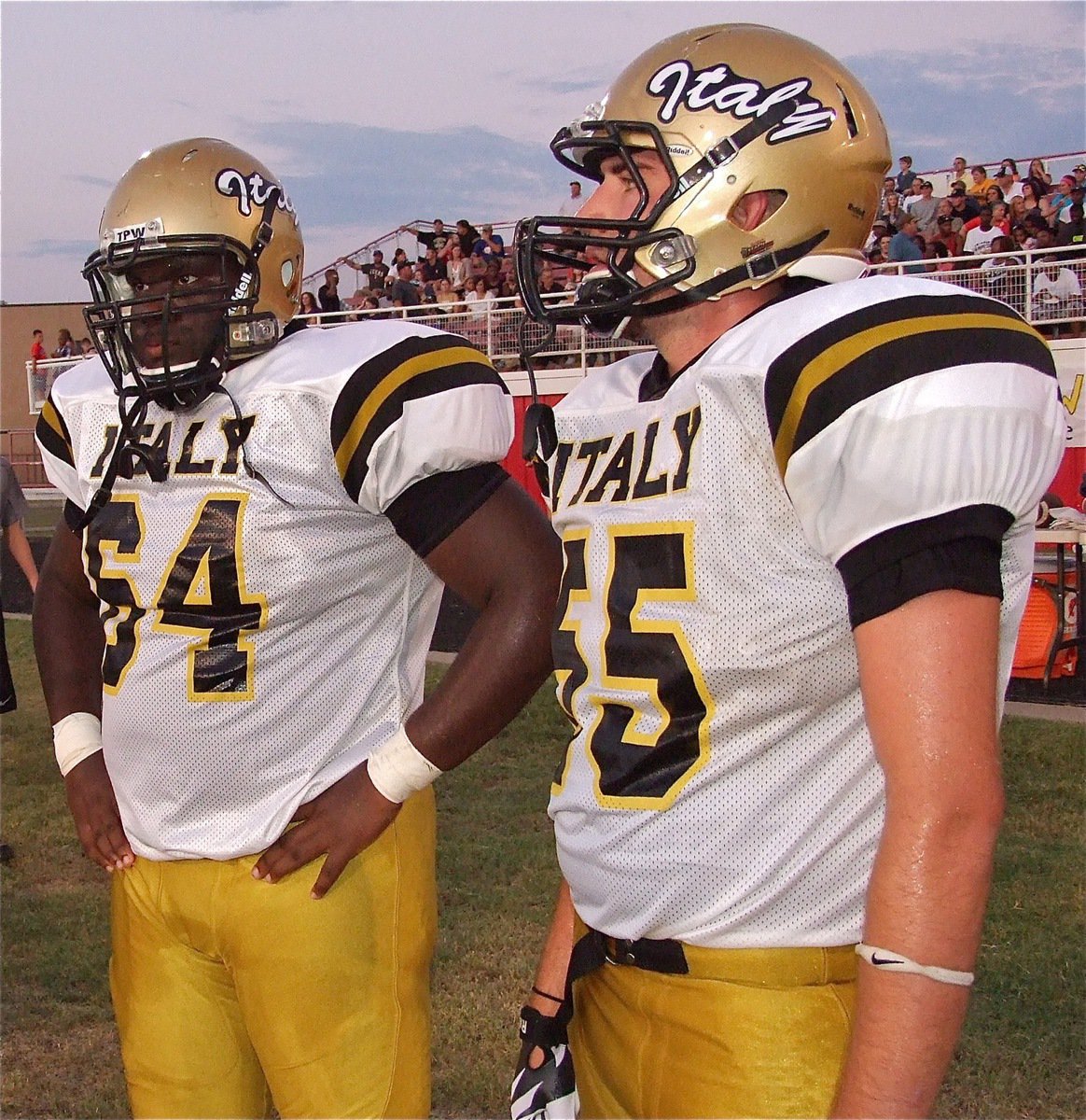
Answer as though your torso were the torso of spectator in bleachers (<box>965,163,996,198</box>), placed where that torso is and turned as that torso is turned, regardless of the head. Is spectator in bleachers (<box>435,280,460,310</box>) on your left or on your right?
on your right

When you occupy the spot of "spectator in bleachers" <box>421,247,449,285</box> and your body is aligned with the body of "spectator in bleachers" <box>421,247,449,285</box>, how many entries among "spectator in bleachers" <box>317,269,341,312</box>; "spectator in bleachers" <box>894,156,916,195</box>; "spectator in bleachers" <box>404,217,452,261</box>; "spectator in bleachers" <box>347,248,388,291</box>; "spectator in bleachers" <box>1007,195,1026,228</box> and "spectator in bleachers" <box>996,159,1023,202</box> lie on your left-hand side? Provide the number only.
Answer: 3

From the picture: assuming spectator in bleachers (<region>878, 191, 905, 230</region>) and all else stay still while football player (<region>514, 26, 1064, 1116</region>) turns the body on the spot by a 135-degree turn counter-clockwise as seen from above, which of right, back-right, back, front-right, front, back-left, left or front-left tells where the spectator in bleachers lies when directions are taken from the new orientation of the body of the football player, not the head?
left

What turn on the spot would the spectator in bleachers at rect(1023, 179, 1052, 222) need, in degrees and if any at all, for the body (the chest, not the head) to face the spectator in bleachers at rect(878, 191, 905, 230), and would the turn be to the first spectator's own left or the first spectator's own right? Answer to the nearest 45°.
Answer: approximately 90° to the first spectator's own right

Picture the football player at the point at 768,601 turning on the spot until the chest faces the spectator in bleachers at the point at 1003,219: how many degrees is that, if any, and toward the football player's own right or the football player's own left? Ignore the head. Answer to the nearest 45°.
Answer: approximately 135° to the football player's own right

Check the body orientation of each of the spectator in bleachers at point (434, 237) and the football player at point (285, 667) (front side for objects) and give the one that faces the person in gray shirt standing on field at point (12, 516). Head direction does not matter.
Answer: the spectator in bleachers at point (434, 237)

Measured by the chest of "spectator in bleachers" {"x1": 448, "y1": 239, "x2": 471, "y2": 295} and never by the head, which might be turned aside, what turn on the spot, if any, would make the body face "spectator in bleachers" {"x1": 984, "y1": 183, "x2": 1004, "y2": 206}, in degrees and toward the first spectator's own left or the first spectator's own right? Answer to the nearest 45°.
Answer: approximately 90° to the first spectator's own left

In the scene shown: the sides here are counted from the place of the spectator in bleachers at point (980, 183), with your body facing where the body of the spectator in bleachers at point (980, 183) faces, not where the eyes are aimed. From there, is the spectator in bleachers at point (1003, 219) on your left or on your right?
on your left
